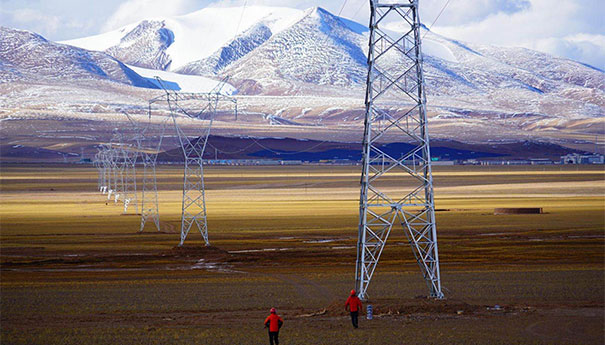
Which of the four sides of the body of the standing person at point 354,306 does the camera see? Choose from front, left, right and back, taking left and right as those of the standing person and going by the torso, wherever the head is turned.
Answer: back
